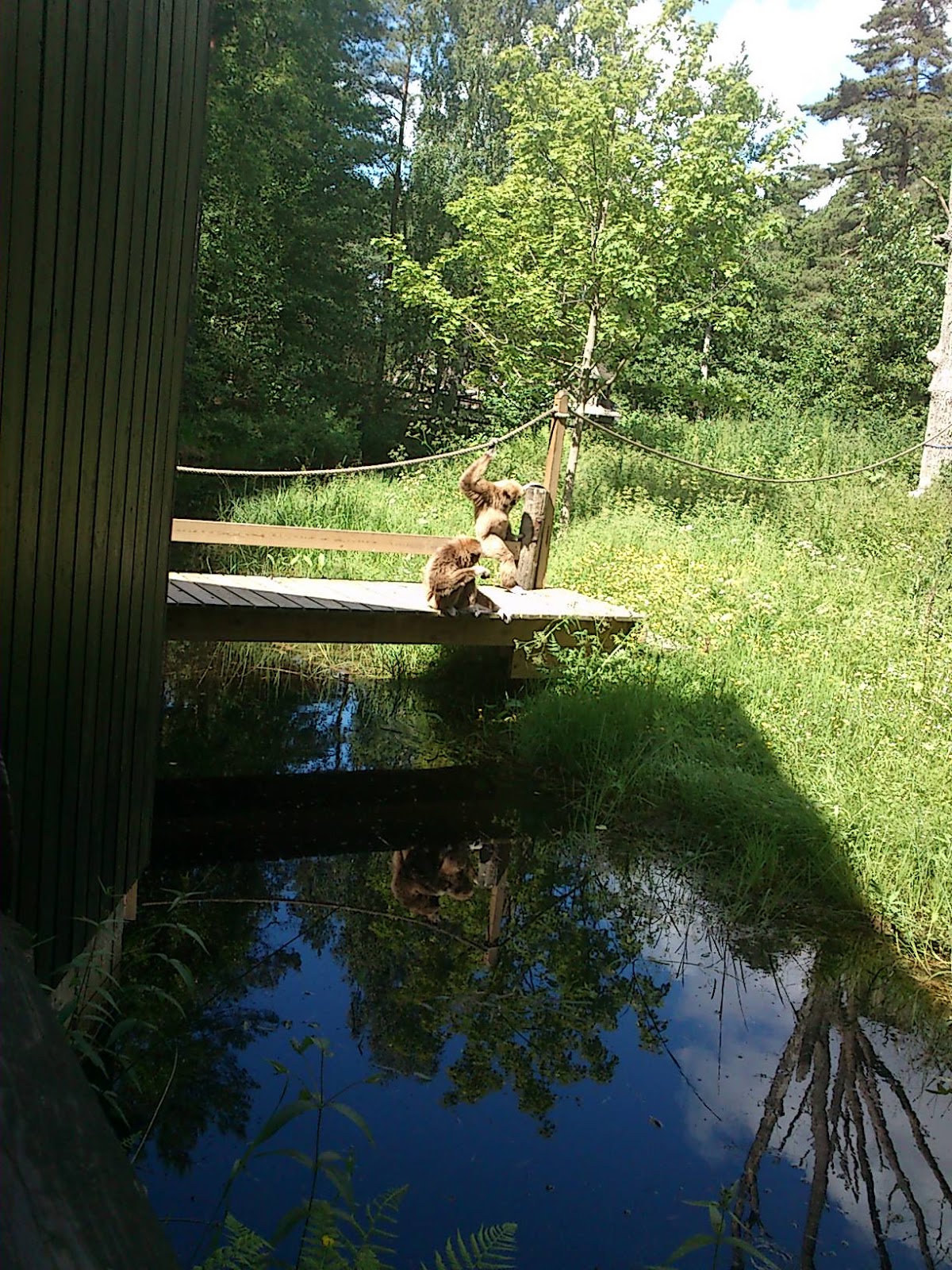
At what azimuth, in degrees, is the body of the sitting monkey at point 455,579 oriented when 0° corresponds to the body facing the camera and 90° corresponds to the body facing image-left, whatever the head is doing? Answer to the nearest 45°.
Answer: approximately 270°

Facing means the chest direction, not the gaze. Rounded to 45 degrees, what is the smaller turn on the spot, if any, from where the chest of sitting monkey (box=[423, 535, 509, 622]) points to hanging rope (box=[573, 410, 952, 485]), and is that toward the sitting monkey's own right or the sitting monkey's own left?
approximately 45° to the sitting monkey's own left

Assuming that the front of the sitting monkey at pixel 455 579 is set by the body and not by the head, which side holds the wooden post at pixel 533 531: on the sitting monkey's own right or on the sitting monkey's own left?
on the sitting monkey's own left

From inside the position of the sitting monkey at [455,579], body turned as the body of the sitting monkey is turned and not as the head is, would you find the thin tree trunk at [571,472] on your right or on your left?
on your left
